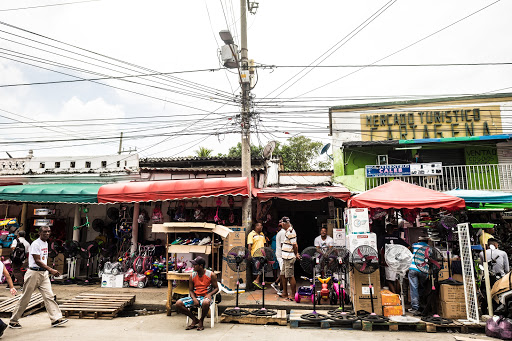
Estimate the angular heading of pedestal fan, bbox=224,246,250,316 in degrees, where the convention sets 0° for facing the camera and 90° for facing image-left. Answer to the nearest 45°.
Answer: approximately 0°

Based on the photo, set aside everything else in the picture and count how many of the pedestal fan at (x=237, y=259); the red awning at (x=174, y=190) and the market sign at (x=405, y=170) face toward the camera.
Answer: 3

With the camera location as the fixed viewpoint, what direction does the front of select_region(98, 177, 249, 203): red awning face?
facing the viewer

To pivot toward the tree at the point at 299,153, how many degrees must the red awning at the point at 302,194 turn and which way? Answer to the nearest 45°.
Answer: approximately 180°

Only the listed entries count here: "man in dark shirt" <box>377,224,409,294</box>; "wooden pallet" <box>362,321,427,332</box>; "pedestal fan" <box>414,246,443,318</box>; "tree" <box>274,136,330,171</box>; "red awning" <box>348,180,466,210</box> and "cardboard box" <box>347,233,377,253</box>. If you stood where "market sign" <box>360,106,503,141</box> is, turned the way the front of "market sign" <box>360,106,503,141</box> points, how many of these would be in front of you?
5

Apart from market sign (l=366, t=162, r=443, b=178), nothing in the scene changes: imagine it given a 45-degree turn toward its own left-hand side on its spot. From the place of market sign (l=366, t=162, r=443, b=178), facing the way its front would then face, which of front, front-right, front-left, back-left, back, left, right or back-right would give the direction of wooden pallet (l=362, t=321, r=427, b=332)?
front-right

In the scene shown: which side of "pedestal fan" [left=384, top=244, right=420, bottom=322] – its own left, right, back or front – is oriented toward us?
front

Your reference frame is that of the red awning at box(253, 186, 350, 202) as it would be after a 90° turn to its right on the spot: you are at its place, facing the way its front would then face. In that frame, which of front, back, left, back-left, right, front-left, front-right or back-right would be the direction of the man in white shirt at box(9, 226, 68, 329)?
front-left

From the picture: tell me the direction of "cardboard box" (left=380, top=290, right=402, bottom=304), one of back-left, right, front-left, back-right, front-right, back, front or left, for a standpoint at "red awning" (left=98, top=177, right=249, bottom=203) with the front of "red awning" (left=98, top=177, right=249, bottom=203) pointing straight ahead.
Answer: front-left

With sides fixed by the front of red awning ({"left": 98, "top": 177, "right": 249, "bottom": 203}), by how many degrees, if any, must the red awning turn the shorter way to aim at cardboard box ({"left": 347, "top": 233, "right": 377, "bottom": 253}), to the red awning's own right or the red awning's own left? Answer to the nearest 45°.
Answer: approximately 45° to the red awning's own left

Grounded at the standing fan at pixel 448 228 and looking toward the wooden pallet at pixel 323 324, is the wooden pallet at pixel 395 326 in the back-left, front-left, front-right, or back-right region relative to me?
front-left

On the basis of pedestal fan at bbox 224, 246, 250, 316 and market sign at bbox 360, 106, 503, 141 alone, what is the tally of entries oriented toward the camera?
2

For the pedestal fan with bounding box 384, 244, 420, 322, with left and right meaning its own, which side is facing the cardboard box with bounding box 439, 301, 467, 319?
left

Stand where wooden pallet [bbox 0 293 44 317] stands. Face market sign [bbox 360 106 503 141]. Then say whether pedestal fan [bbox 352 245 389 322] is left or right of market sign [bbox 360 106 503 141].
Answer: right

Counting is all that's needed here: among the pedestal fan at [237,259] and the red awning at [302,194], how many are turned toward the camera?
2

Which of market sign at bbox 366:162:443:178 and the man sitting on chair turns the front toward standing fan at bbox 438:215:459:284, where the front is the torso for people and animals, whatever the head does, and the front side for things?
the market sign

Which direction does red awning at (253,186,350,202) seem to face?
toward the camera

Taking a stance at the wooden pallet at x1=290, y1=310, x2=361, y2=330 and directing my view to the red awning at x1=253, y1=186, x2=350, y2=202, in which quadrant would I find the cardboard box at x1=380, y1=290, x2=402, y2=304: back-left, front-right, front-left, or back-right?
front-right

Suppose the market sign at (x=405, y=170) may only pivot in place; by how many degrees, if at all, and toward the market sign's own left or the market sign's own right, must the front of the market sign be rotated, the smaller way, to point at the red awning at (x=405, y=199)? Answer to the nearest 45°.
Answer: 0° — it already faces it

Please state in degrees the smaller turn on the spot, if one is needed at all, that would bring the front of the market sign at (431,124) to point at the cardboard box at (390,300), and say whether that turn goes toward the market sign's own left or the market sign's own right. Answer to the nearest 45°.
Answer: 0° — it already faces it
